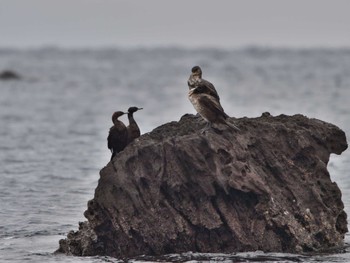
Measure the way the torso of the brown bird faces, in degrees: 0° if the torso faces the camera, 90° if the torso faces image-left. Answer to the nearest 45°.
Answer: approximately 90°
